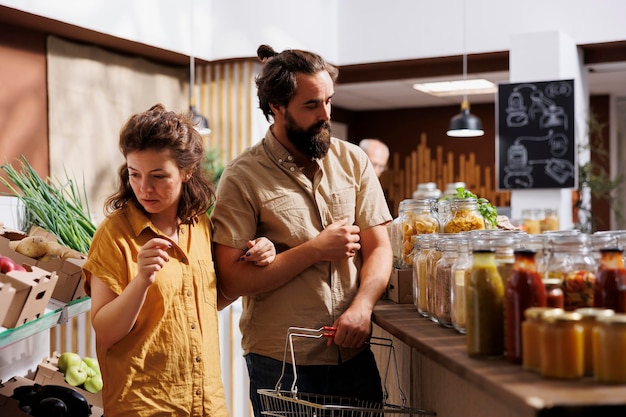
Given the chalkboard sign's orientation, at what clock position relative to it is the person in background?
The person in background is roughly at 2 o'clock from the chalkboard sign.

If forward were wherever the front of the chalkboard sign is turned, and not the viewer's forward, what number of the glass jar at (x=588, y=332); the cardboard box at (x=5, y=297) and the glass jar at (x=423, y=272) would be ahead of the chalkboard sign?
3

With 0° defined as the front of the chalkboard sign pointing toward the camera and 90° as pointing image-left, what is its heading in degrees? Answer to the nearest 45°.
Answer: approximately 0°

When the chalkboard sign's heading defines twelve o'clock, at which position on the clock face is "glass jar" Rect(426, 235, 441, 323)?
The glass jar is roughly at 12 o'clock from the chalkboard sign.

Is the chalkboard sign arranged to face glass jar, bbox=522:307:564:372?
yes

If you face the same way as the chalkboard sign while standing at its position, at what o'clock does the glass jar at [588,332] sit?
The glass jar is roughly at 12 o'clock from the chalkboard sign.

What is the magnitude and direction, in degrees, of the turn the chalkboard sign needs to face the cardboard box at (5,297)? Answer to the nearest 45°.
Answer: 0° — it already faces it

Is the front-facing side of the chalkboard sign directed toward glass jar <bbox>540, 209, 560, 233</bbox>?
yes

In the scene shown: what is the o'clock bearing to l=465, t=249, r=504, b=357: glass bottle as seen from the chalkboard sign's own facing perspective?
The glass bottle is roughly at 12 o'clock from the chalkboard sign.

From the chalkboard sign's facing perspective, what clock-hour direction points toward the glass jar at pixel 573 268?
The glass jar is roughly at 12 o'clock from the chalkboard sign.

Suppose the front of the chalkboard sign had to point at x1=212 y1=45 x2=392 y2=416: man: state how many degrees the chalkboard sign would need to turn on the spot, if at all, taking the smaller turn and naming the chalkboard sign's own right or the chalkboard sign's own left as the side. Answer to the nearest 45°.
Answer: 0° — it already faces them
